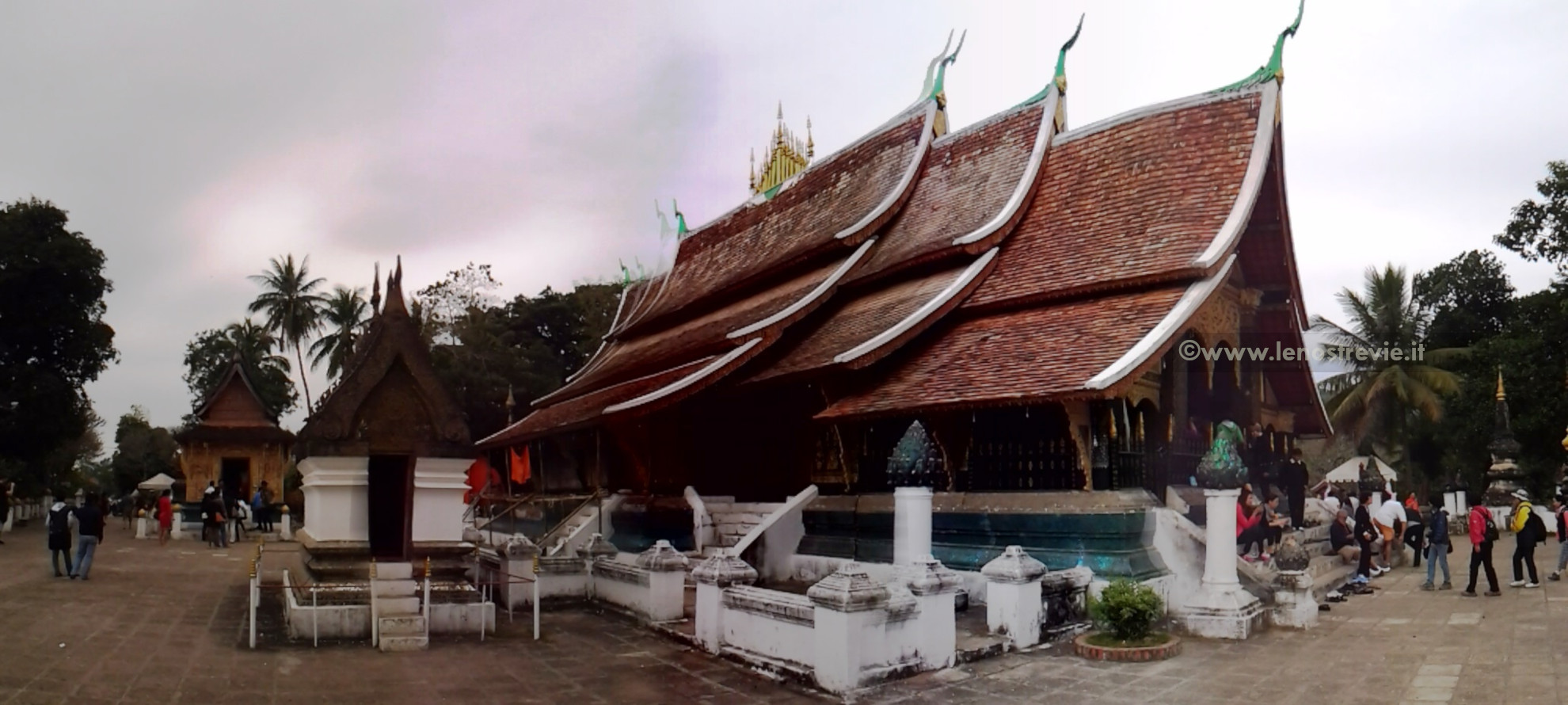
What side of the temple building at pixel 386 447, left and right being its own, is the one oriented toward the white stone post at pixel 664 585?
left

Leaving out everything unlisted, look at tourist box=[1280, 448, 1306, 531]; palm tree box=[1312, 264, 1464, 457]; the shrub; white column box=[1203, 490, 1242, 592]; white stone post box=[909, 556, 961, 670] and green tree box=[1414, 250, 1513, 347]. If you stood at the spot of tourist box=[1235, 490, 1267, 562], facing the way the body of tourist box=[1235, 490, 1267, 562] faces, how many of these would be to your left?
3

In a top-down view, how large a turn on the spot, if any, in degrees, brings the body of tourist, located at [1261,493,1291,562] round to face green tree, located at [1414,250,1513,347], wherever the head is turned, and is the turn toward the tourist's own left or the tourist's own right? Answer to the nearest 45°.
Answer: approximately 90° to the tourist's own left

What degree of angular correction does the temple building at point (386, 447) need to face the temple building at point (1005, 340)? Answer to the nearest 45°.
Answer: approximately 90° to its left
